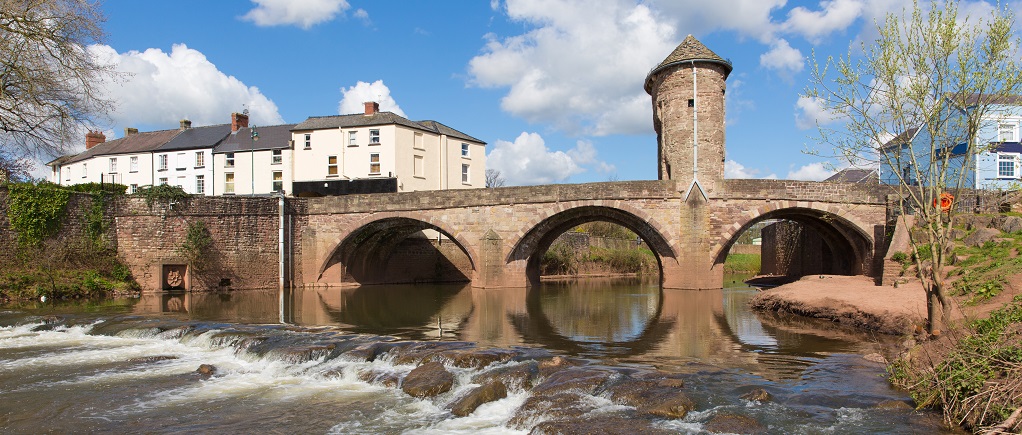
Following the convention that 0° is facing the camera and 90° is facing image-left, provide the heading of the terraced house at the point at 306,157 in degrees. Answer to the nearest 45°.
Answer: approximately 45°

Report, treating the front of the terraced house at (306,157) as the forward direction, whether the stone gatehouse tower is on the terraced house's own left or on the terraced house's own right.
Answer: on the terraced house's own left

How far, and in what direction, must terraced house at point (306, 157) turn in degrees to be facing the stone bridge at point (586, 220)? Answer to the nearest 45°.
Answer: approximately 90° to its left
